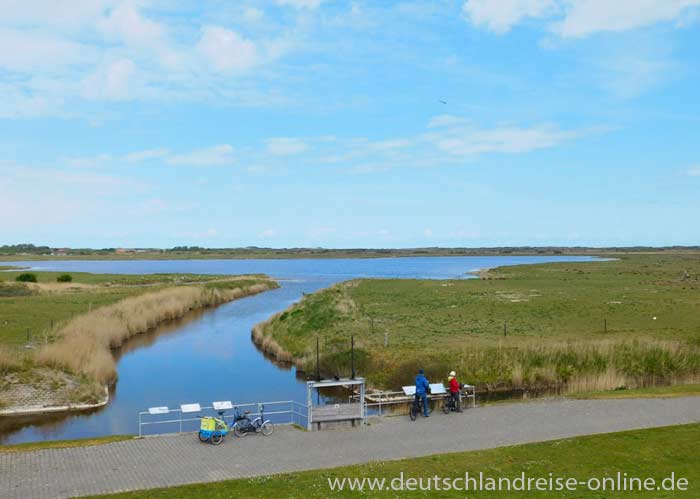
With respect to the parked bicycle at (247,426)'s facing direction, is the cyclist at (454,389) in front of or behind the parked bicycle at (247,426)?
in front

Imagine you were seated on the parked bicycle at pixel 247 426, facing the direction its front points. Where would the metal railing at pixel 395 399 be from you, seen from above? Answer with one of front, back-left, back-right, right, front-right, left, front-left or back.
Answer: front-left

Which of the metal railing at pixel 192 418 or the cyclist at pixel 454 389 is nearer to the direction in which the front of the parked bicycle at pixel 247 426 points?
the cyclist

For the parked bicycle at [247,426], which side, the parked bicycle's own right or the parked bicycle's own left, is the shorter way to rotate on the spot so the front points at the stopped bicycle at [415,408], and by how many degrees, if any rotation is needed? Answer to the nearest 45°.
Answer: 0° — it already faces it

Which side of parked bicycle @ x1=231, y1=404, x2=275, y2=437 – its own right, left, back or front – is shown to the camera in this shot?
right
